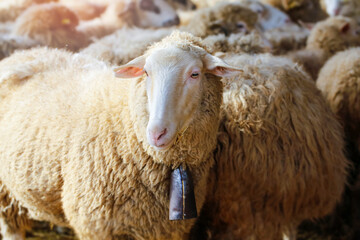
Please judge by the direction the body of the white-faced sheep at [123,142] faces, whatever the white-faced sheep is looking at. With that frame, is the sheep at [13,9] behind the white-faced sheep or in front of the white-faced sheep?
behind

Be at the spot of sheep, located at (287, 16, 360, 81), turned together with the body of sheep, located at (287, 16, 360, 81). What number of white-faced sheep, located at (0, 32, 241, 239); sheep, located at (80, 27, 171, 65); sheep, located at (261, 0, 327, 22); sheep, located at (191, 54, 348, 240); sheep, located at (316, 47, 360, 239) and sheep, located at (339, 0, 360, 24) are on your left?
2

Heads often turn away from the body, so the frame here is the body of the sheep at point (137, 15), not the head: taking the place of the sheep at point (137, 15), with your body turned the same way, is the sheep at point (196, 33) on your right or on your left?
on your right

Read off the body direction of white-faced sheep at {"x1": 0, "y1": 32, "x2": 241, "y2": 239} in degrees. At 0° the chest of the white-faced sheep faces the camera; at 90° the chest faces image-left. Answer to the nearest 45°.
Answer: approximately 315°

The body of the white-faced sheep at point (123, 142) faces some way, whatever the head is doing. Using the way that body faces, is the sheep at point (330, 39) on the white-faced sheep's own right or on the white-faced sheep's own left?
on the white-faced sheep's own left

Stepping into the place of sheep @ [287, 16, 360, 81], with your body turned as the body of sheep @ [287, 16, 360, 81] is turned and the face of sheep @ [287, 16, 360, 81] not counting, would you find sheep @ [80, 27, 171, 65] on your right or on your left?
on your right

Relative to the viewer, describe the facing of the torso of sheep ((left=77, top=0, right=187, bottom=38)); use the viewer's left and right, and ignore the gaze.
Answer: facing to the right of the viewer
